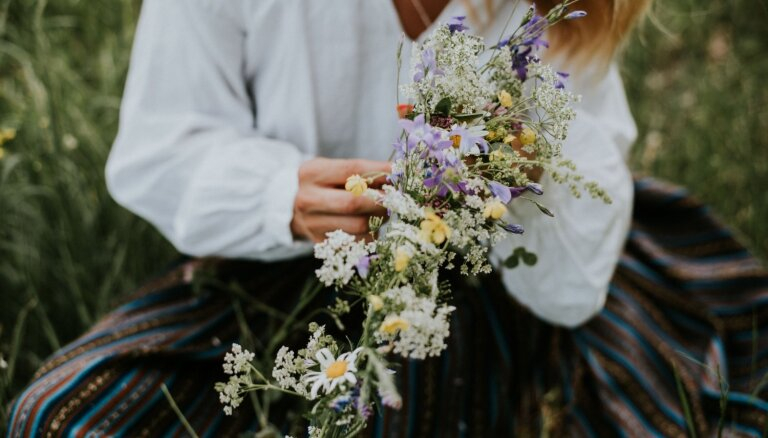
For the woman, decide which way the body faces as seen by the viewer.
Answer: toward the camera
